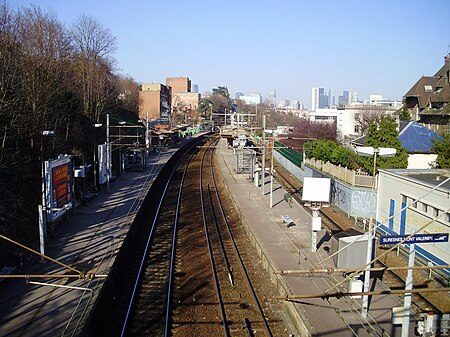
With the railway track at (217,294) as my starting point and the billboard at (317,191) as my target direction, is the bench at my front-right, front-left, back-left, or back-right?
front-left

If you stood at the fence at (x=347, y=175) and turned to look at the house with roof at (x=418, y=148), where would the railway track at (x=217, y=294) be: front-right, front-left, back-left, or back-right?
back-right

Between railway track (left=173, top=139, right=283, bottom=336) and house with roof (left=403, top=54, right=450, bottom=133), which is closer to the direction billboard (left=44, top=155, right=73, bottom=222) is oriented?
the railway track

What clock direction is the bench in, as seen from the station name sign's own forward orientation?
The bench is roughly at 5 o'clock from the station name sign.

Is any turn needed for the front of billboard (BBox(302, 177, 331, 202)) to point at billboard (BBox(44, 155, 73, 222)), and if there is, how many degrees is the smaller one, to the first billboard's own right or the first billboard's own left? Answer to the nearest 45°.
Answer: approximately 90° to the first billboard's own right

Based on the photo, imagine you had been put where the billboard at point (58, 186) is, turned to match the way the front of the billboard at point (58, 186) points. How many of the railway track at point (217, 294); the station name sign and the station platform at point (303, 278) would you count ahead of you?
3

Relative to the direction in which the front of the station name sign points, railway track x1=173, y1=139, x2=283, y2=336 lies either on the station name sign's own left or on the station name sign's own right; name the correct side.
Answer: on the station name sign's own right

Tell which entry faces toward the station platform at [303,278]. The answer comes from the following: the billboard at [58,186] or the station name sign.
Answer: the billboard

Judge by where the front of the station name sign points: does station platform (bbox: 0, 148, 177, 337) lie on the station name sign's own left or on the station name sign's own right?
on the station name sign's own right

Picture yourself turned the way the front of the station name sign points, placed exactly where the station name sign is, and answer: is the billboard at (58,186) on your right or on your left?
on your right

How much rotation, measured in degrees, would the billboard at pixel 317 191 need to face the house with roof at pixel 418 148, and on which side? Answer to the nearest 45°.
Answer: approximately 135° to its left

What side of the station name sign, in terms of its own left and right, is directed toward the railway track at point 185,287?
right

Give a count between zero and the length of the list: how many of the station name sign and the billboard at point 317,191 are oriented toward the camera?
2

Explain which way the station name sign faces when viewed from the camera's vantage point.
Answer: facing the viewer

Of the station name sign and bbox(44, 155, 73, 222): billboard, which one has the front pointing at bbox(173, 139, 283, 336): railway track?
the billboard

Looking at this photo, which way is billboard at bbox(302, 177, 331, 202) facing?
toward the camera
